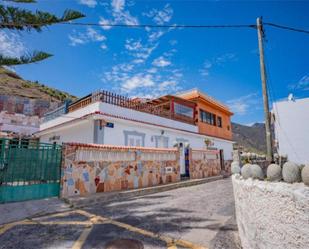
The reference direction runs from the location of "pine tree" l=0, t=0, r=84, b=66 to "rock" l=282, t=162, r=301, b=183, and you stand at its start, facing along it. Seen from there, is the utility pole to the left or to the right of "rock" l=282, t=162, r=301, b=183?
left

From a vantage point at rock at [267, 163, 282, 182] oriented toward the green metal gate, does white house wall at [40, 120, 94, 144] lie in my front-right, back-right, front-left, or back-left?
front-right

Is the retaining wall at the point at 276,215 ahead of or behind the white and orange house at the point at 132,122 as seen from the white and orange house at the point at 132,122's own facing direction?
ahead

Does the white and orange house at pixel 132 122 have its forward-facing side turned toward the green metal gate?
no

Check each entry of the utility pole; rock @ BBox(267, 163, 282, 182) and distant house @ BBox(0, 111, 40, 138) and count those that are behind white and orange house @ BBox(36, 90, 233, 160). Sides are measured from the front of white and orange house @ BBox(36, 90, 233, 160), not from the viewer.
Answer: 1

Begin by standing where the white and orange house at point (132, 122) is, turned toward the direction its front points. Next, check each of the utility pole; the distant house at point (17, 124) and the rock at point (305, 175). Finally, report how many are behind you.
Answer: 1

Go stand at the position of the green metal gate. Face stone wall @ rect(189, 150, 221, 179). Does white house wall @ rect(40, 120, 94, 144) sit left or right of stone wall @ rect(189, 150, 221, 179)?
left

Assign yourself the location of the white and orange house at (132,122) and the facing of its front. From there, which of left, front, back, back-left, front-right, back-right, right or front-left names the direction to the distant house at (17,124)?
back

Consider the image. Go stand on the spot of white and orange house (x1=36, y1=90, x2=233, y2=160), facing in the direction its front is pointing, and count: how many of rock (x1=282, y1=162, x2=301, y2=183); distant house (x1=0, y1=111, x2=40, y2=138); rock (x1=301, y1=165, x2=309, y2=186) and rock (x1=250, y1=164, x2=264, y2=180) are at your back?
1

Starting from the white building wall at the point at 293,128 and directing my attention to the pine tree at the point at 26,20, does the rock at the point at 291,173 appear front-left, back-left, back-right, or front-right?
front-left

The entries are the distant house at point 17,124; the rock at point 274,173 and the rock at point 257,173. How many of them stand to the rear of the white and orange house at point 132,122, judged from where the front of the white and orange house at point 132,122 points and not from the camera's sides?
1

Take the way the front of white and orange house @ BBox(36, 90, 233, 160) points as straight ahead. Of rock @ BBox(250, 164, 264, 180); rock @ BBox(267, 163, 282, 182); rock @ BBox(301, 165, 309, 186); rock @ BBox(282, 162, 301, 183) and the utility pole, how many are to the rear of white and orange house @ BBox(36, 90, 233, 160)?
0

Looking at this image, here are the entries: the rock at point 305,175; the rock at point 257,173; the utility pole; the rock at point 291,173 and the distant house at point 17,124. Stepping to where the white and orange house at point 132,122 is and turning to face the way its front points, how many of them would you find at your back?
1

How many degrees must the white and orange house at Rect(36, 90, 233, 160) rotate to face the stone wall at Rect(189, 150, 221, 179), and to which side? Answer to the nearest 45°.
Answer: approximately 45° to its left

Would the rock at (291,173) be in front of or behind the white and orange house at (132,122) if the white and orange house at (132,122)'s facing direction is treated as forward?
in front

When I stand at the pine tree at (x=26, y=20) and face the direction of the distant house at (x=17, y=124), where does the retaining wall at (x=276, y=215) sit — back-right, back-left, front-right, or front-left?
back-right
